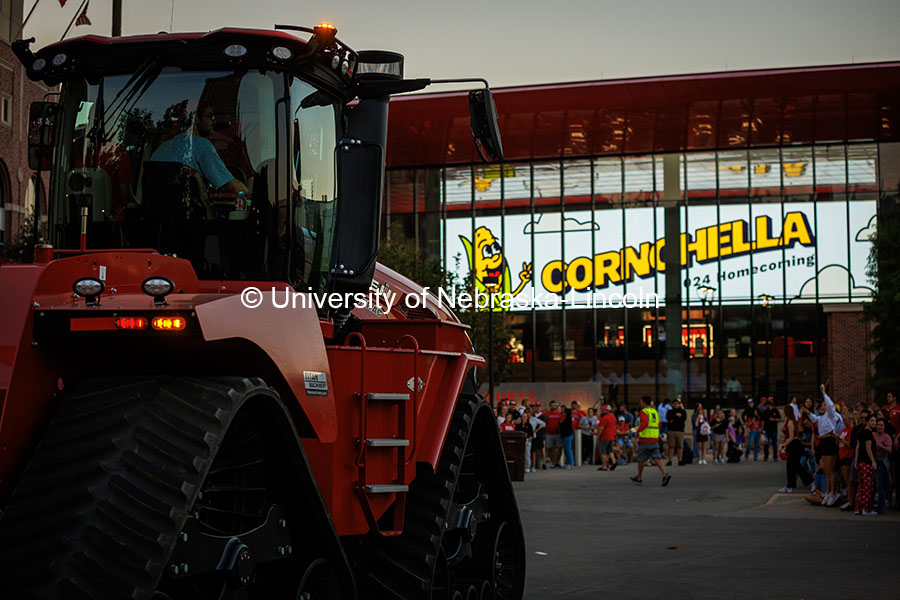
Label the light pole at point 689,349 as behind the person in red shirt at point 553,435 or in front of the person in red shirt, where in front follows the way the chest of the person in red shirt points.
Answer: behind

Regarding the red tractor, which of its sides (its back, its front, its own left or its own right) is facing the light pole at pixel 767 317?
front

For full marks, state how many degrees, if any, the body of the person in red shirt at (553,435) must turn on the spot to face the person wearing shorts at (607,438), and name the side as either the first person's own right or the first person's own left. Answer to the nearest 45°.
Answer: approximately 45° to the first person's own left

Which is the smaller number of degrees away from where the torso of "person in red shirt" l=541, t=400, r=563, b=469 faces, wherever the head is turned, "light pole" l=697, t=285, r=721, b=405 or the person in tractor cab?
the person in tractor cab

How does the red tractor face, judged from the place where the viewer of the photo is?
facing away from the viewer and to the right of the viewer

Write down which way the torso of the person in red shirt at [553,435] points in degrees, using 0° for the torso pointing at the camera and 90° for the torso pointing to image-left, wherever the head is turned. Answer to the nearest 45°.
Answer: approximately 0°

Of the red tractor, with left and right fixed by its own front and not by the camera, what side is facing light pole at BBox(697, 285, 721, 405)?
front

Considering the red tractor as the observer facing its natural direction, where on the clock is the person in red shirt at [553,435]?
The person in red shirt is roughly at 11 o'clock from the red tractor.
